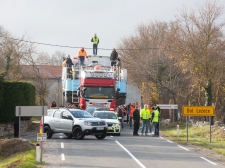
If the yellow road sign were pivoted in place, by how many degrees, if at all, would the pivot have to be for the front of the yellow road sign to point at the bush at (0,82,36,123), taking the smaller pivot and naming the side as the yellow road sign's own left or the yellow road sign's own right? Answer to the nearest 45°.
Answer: approximately 90° to the yellow road sign's own right

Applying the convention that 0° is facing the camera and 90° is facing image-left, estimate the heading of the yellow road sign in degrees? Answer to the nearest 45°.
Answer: approximately 0°

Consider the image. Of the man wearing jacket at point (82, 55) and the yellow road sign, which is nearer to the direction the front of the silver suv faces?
the yellow road sign

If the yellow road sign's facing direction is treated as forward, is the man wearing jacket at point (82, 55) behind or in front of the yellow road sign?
behind

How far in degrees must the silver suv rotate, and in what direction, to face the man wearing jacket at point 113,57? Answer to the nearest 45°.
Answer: approximately 135° to its left

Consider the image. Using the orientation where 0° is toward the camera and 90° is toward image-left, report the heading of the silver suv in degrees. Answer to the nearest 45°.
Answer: approximately 315°

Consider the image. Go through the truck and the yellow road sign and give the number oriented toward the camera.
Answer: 2

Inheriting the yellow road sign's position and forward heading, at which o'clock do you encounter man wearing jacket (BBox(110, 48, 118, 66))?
The man wearing jacket is roughly at 5 o'clock from the yellow road sign.

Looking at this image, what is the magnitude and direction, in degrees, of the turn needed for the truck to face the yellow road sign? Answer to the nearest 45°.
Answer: approximately 45° to its left
